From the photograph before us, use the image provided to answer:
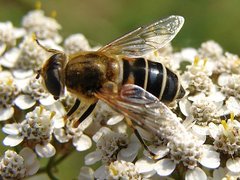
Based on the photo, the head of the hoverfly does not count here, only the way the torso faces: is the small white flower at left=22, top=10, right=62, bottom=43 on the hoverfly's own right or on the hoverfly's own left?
on the hoverfly's own right

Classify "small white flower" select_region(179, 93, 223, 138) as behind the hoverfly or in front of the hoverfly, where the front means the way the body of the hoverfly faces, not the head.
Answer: behind

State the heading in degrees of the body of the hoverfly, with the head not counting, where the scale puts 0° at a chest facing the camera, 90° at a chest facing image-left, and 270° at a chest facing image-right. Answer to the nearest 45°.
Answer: approximately 90°

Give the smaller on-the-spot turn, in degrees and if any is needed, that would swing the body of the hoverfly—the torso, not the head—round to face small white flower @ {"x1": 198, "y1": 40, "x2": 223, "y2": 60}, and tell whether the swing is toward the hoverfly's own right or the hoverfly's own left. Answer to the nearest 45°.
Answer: approximately 135° to the hoverfly's own right

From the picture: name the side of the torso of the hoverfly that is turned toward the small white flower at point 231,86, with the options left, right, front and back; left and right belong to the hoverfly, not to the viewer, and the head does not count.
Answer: back

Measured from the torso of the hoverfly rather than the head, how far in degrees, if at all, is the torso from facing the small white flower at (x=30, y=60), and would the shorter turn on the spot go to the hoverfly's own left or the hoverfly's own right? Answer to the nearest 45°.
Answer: approximately 45° to the hoverfly's own right
